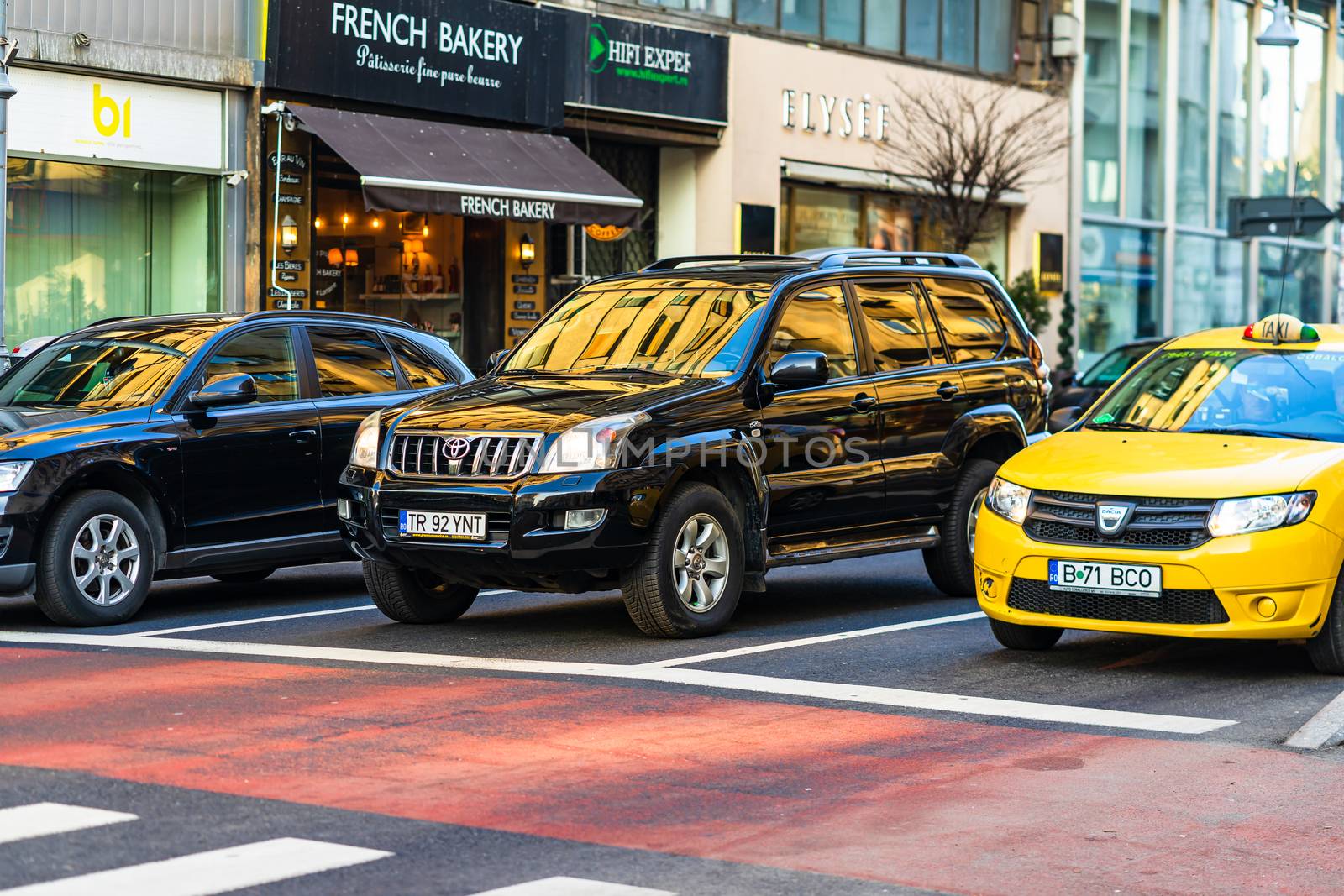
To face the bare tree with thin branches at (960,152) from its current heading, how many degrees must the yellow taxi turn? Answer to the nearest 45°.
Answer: approximately 135° to its right

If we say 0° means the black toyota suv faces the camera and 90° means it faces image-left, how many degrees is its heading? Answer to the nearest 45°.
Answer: approximately 45°

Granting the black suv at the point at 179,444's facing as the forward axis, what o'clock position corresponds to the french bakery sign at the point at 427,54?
The french bakery sign is roughly at 5 o'clock from the black suv.

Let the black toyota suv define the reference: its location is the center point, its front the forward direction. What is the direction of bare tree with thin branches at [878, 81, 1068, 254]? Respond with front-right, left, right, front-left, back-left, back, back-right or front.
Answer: back-right

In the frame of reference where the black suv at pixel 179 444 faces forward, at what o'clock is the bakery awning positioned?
The bakery awning is roughly at 5 o'clock from the black suv.

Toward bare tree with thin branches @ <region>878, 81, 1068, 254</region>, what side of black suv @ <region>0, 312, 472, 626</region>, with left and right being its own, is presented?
back

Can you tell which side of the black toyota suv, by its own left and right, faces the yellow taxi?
left
